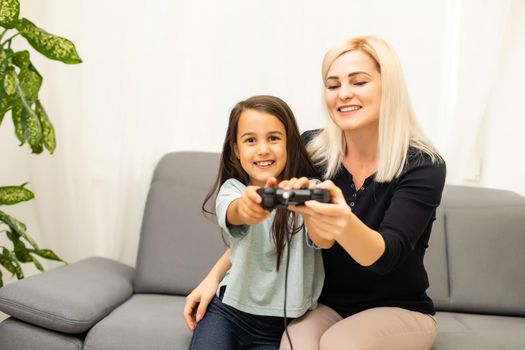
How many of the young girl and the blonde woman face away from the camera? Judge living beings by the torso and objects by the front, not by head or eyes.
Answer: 0

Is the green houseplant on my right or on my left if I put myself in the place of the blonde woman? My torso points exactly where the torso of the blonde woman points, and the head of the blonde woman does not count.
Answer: on my right
